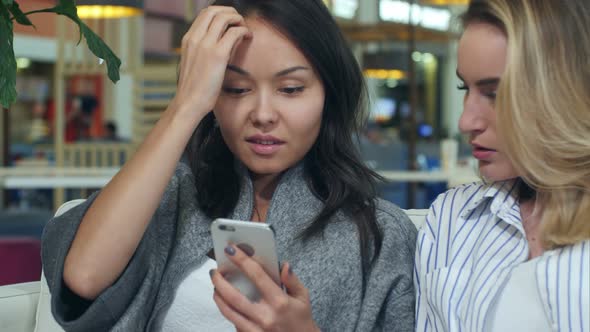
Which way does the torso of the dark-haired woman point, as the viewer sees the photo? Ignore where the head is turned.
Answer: toward the camera

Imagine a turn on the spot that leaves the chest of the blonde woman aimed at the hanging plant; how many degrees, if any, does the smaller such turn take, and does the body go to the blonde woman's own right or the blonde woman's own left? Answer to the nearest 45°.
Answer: approximately 45° to the blonde woman's own right

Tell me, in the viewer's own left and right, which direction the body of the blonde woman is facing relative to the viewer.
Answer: facing the viewer and to the left of the viewer

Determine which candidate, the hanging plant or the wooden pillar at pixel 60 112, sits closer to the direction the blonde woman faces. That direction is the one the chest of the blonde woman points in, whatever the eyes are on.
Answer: the hanging plant

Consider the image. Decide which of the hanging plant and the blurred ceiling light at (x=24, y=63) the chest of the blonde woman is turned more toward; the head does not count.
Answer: the hanging plant

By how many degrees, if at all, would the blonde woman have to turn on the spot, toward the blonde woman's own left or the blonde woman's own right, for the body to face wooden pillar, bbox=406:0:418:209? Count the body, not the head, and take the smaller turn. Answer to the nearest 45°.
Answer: approximately 135° to the blonde woman's own right

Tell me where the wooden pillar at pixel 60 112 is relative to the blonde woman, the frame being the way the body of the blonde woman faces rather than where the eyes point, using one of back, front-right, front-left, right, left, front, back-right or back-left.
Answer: right

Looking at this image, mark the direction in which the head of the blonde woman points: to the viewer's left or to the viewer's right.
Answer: to the viewer's left

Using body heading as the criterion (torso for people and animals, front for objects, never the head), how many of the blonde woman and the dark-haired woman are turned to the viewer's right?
0

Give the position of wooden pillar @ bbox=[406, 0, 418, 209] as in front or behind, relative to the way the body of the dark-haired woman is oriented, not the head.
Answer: behind
